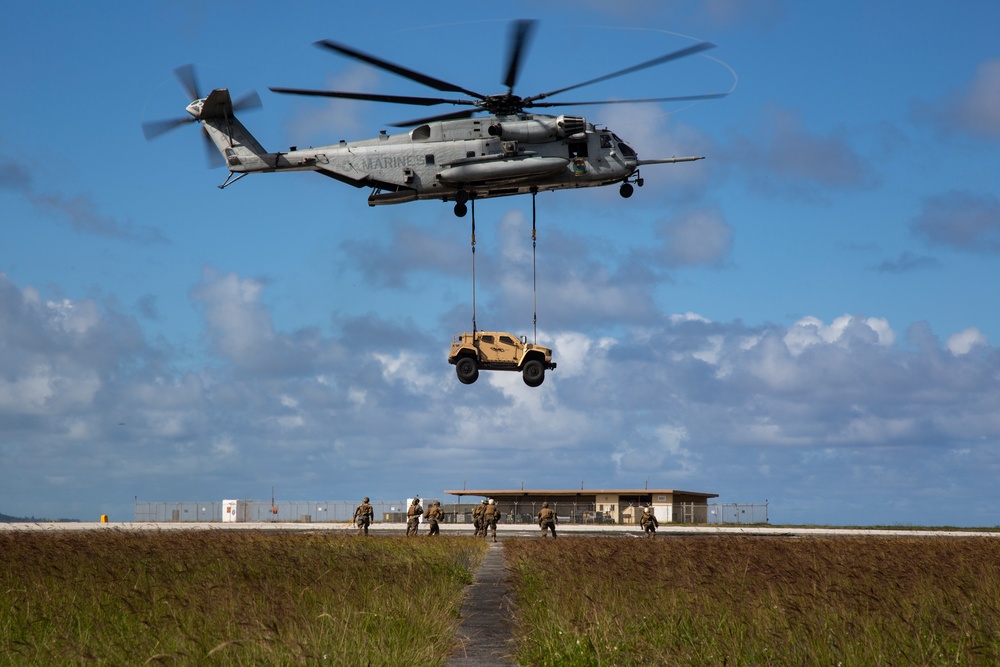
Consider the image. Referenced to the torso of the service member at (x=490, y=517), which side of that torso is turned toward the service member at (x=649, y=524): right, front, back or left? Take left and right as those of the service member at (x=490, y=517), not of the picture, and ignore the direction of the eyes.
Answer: right

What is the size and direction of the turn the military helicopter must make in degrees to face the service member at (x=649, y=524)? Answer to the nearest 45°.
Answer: approximately 45° to its left

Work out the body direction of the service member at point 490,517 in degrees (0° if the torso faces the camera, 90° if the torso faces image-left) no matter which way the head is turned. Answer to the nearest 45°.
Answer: approximately 180°

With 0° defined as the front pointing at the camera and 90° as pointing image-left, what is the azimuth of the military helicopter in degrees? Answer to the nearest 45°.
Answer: approximately 270°
